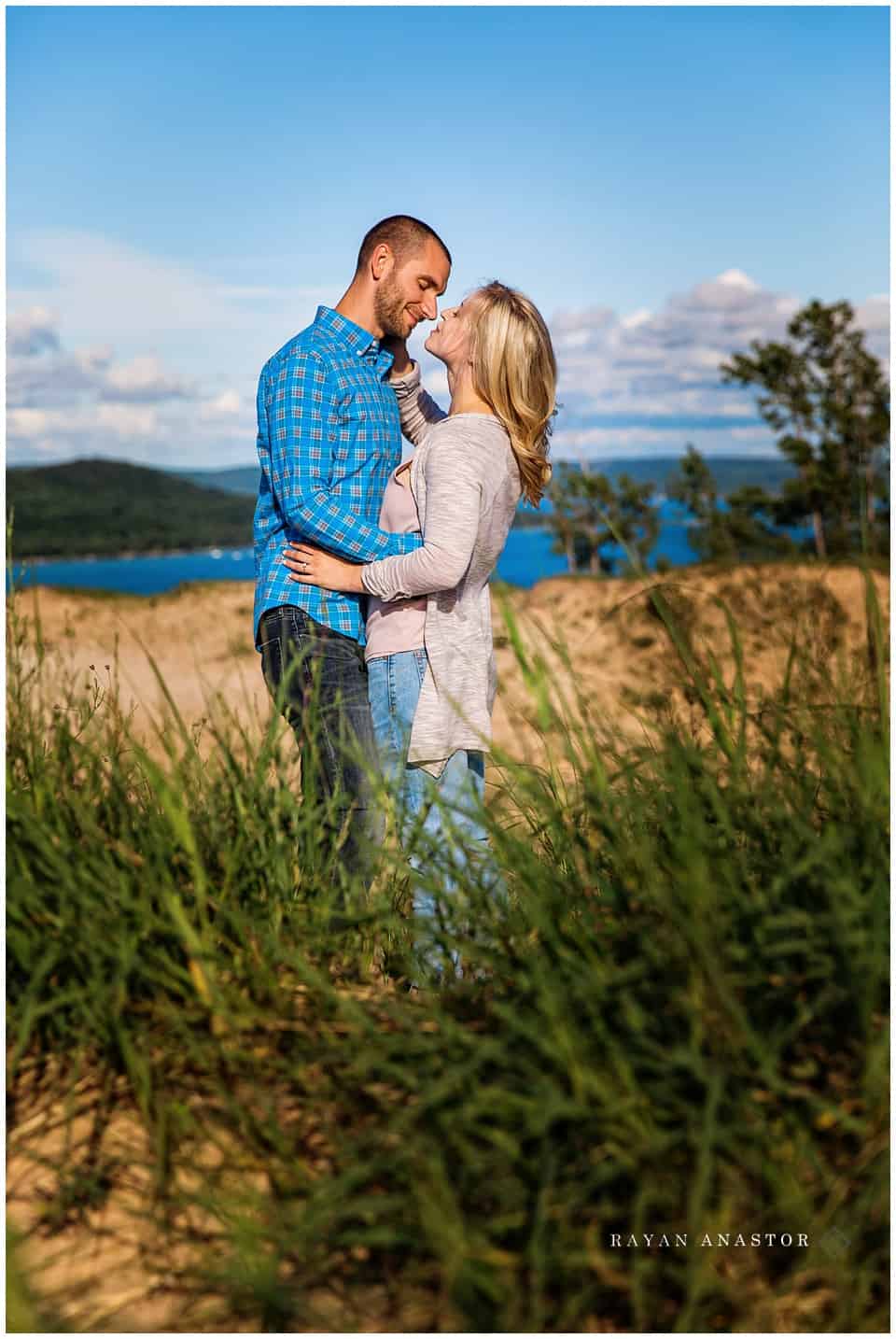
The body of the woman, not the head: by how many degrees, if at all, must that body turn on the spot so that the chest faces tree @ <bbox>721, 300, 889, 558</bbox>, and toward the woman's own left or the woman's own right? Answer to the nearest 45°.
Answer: approximately 90° to the woman's own right

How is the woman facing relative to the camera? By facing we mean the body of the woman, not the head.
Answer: to the viewer's left

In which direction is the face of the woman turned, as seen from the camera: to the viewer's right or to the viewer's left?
to the viewer's left

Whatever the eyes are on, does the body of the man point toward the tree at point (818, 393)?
no

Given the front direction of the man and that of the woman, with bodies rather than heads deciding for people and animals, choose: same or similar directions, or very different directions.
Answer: very different directions

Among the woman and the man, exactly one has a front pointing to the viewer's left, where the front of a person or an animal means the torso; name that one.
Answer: the woman

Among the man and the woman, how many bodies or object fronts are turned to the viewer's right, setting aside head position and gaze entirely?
1

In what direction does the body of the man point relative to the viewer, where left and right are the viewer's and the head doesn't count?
facing to the right of the viewer
